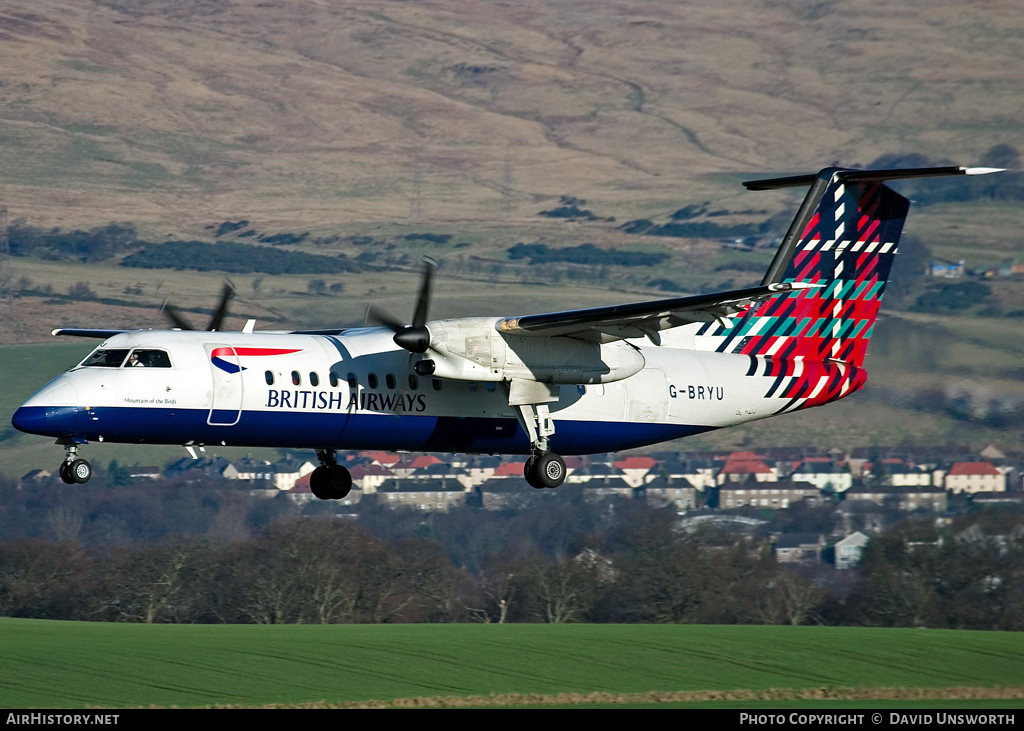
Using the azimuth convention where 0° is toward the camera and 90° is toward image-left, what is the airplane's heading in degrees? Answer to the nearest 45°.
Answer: approximately 45°
